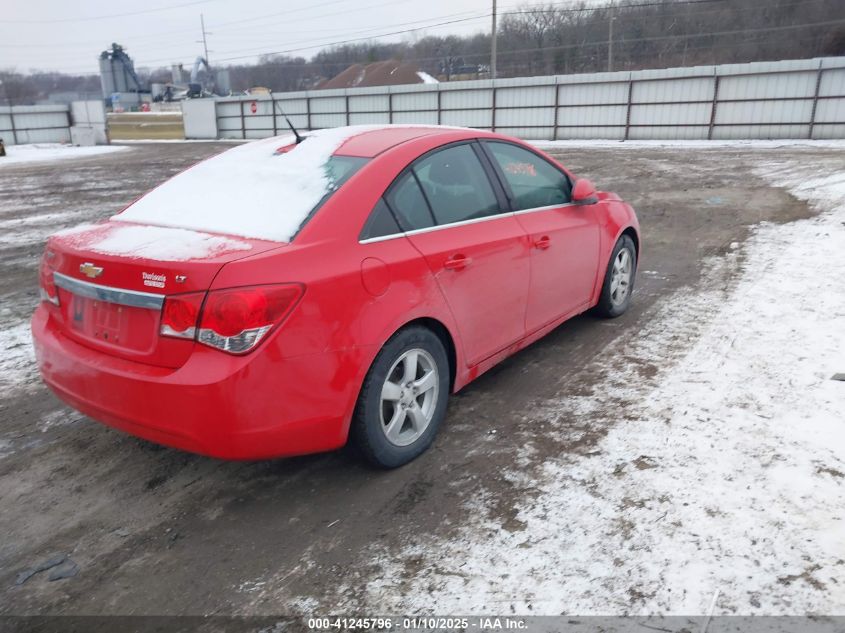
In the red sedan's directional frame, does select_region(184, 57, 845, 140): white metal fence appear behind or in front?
in front

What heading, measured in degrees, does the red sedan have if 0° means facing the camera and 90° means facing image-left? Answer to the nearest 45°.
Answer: approximately 225°

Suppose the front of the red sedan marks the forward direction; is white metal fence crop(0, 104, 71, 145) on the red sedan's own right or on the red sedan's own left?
on the red sedan's own left
